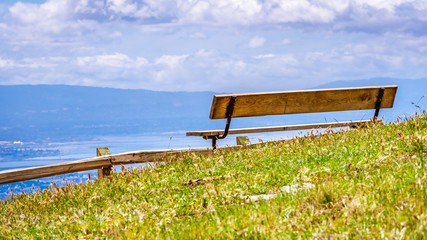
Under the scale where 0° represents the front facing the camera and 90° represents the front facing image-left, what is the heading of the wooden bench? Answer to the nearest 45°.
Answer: approximately 135°
